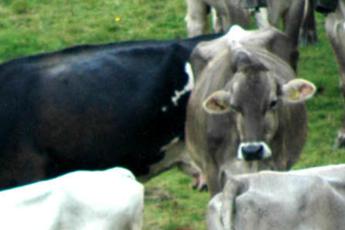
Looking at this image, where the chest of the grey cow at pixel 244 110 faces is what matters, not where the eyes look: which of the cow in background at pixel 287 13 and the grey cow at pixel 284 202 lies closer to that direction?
the grey cow

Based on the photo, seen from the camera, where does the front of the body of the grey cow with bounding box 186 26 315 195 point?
toward the camera

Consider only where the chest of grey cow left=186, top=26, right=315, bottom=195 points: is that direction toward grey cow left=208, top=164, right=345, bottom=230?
yes

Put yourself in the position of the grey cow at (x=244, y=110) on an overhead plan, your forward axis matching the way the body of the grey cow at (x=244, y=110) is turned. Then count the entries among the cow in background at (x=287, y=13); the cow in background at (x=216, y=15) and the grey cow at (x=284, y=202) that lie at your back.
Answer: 2

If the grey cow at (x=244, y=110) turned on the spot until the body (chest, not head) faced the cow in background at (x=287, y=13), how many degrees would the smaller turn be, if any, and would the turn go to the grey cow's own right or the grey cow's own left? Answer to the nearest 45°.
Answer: approximately 180°

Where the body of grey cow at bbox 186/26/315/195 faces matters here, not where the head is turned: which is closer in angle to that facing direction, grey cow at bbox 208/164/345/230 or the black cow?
the grey cow

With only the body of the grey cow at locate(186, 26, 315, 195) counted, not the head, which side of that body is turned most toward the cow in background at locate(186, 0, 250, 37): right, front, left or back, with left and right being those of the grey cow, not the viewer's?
back
